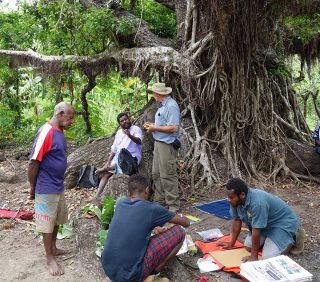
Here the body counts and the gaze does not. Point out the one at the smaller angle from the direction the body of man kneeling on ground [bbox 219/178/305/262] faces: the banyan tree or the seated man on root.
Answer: the seated man on root

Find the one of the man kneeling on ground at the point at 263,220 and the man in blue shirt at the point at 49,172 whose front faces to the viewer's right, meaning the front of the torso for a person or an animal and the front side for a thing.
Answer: the man in blue shirt

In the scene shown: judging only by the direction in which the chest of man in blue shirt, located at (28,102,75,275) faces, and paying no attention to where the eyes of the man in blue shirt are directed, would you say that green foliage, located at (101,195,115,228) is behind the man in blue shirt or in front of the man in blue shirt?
in front

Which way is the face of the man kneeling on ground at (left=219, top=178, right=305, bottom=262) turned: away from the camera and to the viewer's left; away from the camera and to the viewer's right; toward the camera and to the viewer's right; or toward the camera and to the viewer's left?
toward the camera and to the viewer's left

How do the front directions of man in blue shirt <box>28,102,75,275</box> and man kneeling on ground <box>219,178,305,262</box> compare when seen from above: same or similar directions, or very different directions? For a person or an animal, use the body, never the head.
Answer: very different directions

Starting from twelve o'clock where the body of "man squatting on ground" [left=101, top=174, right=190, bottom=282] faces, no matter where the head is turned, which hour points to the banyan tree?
The banyan tree is roughly at 11 o'clock from the man squatting on ground.

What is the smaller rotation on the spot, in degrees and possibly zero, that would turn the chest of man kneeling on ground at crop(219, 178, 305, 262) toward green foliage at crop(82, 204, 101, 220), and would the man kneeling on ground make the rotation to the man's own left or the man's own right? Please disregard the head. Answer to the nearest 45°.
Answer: approximately 45° to the man's own right

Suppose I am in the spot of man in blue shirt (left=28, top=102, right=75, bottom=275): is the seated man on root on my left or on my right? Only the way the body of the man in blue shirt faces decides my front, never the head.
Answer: on my left

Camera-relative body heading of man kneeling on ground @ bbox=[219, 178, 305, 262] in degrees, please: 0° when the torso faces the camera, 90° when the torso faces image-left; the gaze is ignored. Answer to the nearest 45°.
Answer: approximately 45°

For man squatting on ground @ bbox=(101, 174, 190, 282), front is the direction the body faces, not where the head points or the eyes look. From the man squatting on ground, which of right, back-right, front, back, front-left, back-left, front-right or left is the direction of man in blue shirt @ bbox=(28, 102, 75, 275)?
left

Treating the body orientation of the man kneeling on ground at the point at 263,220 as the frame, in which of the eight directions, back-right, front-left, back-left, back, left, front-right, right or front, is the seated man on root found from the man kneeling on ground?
right

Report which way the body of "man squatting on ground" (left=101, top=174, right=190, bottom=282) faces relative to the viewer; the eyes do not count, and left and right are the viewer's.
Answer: facing away from the viewer and to the right of the viewer

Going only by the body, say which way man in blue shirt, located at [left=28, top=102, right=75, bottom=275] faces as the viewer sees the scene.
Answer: to the viewer's right

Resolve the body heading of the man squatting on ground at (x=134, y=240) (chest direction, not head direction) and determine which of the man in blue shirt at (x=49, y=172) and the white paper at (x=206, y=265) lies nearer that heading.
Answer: the white paper

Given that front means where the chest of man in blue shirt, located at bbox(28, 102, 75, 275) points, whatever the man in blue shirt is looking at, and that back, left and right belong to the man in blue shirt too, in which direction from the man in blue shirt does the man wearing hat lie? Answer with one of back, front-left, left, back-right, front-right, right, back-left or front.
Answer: front-left
